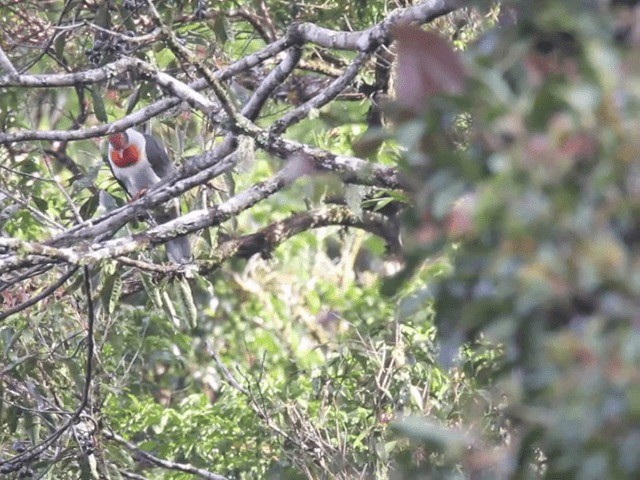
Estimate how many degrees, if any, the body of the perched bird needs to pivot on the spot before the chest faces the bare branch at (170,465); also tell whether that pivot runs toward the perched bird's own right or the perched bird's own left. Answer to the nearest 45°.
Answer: approximately 45° to the perched bird's own left

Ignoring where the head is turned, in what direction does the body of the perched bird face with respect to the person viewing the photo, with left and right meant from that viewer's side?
facing the viewer and to the left of the viewer

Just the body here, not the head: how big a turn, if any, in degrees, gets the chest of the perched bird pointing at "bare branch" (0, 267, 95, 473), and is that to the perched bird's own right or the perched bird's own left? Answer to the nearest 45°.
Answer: approximately 45° to the perched bird's own right

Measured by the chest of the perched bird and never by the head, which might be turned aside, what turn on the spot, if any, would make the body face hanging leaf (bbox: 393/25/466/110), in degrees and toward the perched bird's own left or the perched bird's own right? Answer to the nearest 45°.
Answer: approximately 45° to the perched bird's own left
